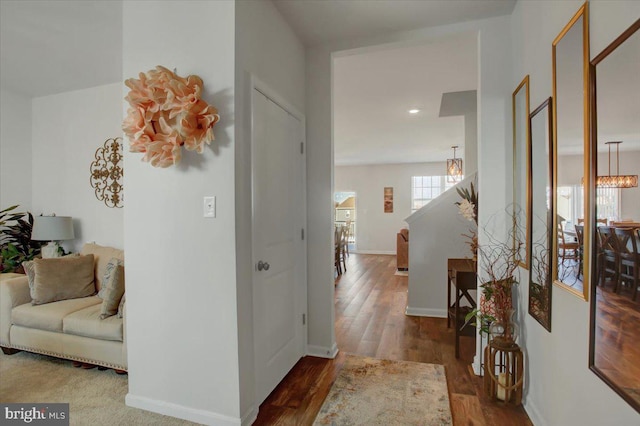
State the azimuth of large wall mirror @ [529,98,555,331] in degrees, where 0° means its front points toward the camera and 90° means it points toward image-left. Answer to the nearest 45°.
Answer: approximately 90°

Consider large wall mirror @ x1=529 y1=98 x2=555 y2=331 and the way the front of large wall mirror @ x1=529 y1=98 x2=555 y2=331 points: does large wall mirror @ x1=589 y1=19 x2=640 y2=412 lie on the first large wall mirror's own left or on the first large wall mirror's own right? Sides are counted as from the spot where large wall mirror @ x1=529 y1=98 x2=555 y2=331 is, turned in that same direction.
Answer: on the first large wall mirror's own left

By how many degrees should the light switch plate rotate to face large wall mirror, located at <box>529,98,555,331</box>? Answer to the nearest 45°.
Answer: approximately 90° to its left

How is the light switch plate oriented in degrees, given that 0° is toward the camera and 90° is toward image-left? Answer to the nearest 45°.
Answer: approximately 0°

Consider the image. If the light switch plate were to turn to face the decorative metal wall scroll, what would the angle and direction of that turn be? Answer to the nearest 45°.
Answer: approximately 135° to its right

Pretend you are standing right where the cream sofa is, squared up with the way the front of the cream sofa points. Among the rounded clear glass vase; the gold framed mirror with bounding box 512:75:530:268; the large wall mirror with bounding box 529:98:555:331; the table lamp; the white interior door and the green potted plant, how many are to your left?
4

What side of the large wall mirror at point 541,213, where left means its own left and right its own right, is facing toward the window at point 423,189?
right

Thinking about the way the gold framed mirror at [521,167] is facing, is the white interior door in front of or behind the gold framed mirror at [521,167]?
in front

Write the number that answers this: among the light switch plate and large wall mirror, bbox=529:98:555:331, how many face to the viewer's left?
1

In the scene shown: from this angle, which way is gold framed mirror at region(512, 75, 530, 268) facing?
to the viewer's left
